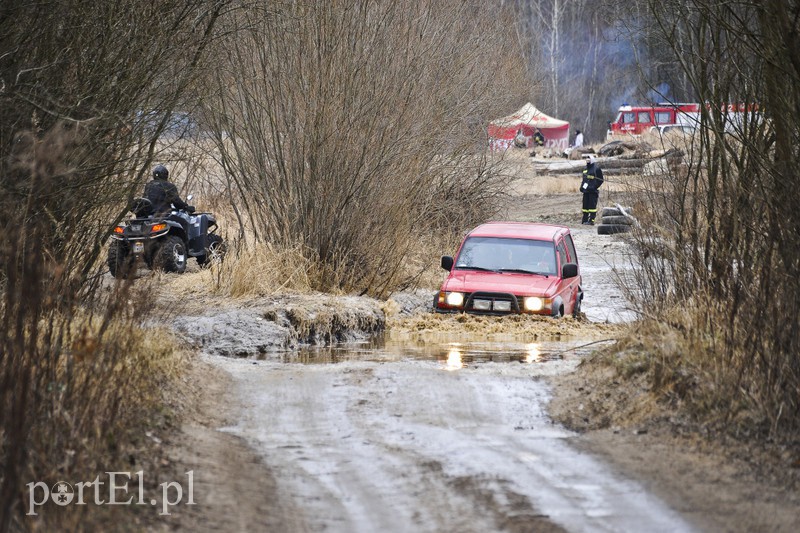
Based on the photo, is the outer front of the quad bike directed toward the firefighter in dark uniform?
yes

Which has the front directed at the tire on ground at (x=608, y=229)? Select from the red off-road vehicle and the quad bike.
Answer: the quad bike

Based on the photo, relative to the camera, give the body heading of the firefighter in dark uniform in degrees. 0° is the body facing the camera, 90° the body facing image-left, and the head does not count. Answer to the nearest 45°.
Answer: approximately 45°

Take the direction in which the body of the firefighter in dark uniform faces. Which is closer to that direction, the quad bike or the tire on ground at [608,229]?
the quad bike

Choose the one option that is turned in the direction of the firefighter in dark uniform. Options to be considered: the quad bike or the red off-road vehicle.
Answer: the quad bike

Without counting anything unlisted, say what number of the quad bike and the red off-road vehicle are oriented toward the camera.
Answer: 1

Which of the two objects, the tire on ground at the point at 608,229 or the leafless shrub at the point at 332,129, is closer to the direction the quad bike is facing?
the tire on ground

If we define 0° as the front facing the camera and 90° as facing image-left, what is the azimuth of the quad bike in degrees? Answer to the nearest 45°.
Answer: approximately 225°

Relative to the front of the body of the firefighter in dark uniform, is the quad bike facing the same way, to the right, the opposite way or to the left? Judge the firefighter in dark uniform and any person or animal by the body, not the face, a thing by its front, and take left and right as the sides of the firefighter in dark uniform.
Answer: the opposite way
